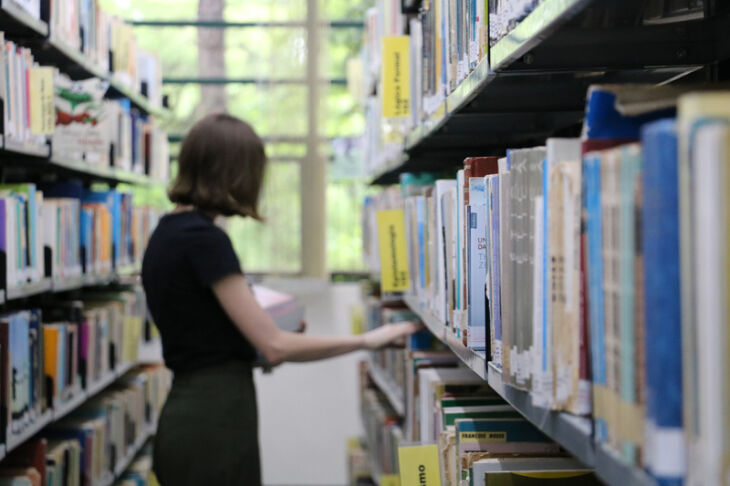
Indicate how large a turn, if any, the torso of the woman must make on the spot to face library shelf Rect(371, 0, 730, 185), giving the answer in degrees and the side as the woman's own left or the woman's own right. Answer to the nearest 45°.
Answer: approximately 90° to the woman's own right

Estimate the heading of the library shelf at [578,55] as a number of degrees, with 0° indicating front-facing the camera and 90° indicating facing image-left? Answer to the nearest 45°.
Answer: approximately 90°

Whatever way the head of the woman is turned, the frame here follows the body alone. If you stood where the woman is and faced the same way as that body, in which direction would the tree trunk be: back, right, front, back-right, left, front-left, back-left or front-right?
front-left

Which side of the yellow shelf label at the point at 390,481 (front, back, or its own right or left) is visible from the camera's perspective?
front

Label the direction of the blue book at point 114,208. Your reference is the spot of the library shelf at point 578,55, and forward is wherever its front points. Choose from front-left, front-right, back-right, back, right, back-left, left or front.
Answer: front-right

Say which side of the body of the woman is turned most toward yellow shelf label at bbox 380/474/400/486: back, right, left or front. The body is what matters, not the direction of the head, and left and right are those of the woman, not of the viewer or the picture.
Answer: front

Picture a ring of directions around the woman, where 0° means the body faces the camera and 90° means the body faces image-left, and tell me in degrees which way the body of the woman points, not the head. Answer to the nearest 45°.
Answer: approximately 225°
